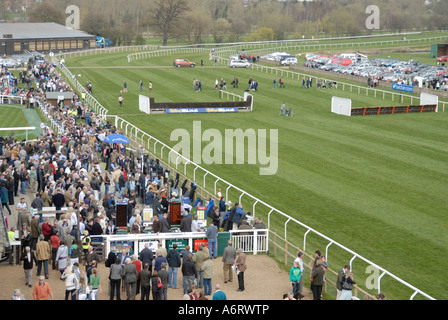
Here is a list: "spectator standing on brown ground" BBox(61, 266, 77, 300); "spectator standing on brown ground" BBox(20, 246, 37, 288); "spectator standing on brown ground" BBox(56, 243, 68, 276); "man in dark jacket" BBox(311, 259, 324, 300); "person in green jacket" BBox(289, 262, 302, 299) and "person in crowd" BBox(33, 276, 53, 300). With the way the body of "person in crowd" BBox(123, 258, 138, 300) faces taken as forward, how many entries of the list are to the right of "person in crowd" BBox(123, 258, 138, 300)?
2

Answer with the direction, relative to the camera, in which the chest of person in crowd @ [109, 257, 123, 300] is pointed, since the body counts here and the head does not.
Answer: away from the camera

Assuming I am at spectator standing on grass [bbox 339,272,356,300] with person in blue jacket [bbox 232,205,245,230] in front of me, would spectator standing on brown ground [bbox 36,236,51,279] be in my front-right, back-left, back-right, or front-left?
front-left

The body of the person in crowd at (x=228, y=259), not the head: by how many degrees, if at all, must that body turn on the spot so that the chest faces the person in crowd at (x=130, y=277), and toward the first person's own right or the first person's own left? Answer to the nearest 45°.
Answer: approximately 135° to the first person's own left

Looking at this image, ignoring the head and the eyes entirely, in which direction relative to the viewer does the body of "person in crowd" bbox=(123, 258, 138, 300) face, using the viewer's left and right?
facing away from the viewer

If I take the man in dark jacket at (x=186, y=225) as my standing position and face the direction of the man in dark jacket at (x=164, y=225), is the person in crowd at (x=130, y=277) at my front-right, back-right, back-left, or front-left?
front-left

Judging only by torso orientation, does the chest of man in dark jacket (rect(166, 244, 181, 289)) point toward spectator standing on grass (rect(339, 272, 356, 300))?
no

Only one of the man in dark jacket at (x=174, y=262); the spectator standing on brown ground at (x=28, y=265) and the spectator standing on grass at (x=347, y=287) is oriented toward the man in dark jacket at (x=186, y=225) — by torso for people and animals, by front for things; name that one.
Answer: the man in dark jacket at (x=174, y=262)

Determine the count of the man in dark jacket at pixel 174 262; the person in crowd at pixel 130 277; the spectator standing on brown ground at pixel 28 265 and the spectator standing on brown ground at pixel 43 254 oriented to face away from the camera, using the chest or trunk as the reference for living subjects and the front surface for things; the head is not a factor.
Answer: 3

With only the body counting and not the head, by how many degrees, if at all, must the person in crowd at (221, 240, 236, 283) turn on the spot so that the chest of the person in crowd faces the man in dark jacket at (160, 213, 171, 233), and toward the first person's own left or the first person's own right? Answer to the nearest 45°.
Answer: approximately 45° to the first person's own left

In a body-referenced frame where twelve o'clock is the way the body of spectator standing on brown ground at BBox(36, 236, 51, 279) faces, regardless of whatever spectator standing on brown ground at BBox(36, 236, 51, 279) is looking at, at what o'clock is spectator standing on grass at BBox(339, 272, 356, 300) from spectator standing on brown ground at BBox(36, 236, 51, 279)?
spectator standing on grass at BBox(339, 272, 356, 300) is roughly at 4 o'clock from spectator standing on brown ground at BBox(36, 236, 51, 279).

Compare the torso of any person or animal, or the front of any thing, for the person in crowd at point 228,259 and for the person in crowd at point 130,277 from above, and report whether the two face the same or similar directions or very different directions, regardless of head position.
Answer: same or similar directions

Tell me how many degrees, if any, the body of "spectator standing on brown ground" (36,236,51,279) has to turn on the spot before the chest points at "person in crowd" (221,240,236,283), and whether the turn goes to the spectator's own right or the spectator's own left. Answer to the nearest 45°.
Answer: approximately 90° to the spectator's own right

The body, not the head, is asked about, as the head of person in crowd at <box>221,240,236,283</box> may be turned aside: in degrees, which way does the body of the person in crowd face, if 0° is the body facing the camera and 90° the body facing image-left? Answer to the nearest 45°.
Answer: approximately 180°

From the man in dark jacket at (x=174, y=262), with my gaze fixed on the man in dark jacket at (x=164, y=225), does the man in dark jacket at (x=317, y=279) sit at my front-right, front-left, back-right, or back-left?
back-right

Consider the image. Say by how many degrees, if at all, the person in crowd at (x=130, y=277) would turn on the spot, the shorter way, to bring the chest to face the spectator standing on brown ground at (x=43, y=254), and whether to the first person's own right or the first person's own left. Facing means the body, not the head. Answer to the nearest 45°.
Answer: approximately 45° to the first person's own left

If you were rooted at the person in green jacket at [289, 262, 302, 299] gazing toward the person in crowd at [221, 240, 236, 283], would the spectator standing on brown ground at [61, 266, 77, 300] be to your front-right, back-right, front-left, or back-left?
front-left

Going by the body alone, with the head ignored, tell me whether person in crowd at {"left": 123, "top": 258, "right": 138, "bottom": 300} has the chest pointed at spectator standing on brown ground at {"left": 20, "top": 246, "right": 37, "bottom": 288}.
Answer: no

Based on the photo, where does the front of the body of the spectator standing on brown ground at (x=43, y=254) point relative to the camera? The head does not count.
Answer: away from the camera
